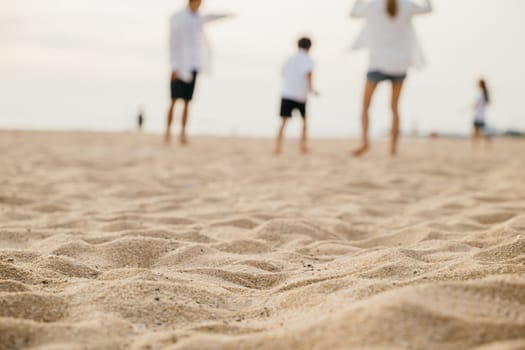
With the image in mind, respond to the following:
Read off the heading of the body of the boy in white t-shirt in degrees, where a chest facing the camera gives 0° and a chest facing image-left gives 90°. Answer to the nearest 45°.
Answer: approximately 225°

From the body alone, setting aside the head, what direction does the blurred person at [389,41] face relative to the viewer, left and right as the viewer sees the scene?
facing away from the viewer

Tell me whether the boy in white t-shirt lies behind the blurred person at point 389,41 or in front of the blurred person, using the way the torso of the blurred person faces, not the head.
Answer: in front

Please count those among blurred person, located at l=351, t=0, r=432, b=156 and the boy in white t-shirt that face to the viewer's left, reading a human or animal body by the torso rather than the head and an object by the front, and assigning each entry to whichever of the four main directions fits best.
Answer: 0

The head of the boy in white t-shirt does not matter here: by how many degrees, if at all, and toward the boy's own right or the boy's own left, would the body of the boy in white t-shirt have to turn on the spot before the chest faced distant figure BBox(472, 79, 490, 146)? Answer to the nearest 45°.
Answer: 0° — they already face them

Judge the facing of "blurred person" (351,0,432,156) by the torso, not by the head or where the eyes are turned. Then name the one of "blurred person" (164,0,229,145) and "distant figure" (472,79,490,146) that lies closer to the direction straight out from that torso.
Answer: the distant figure

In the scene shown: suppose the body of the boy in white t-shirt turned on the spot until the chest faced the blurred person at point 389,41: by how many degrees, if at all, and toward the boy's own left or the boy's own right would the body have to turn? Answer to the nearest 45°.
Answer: approximately 90° to the boy's own right
